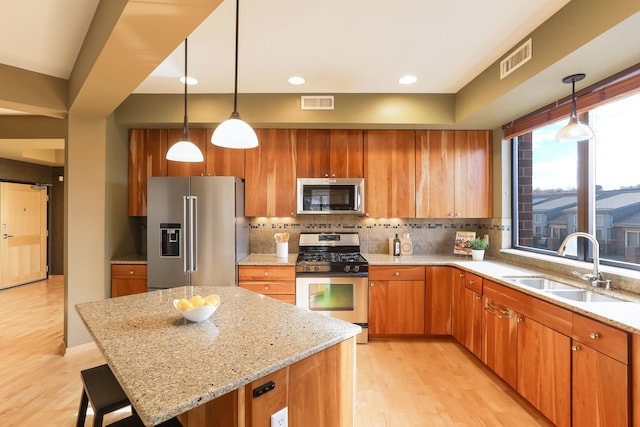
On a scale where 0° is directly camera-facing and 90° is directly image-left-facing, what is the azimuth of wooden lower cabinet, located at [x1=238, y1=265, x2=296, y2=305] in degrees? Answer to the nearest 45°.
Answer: approximately 0°

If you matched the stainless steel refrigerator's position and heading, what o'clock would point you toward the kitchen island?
The kitchen island is roughly at 12 o'clock from the stainless steel refrigerator.

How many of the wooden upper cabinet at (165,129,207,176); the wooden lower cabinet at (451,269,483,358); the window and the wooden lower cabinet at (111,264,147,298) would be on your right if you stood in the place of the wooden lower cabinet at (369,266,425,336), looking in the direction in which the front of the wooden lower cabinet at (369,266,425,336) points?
2

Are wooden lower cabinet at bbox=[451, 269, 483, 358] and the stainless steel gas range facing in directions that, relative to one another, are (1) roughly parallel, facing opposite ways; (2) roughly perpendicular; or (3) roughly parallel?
roughly perpendicular

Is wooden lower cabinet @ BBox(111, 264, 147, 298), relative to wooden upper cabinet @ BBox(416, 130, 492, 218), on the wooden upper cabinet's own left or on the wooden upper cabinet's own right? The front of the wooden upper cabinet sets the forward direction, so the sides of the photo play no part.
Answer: on the wooden upper cabinet's own right

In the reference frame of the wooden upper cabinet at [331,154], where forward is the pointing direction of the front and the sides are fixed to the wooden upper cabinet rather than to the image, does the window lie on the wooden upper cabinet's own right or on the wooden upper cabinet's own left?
on the wooden upper cabinet's own left

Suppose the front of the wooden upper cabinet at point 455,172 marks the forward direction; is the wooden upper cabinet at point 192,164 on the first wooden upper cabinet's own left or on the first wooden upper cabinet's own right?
on the first wooden upper cabinet's own right
